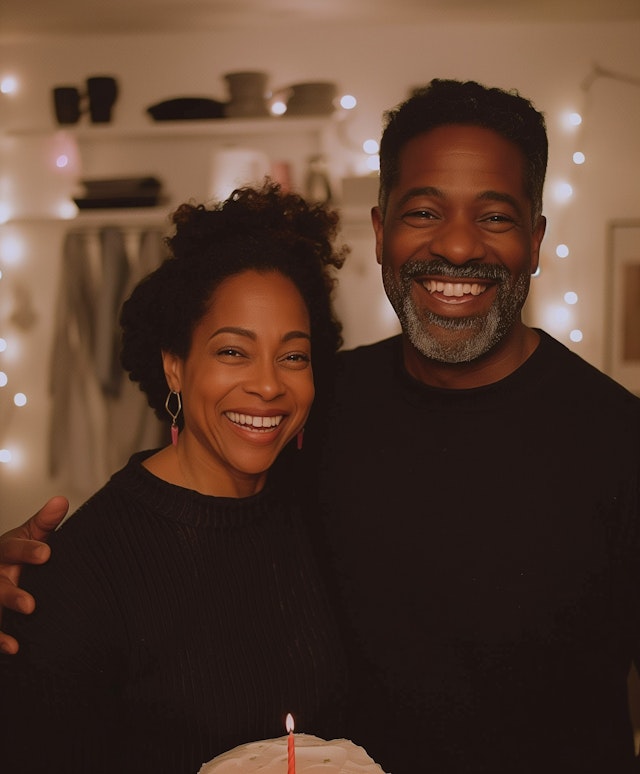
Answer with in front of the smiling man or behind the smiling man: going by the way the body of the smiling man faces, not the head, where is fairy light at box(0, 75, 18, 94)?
behind

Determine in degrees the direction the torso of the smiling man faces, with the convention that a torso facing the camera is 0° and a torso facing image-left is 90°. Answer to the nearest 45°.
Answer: approximately 0°

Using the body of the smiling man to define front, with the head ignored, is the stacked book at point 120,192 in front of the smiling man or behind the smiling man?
behind

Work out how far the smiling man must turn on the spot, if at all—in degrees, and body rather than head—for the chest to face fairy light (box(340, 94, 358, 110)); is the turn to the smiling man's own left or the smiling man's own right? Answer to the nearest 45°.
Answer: approximately 180°
